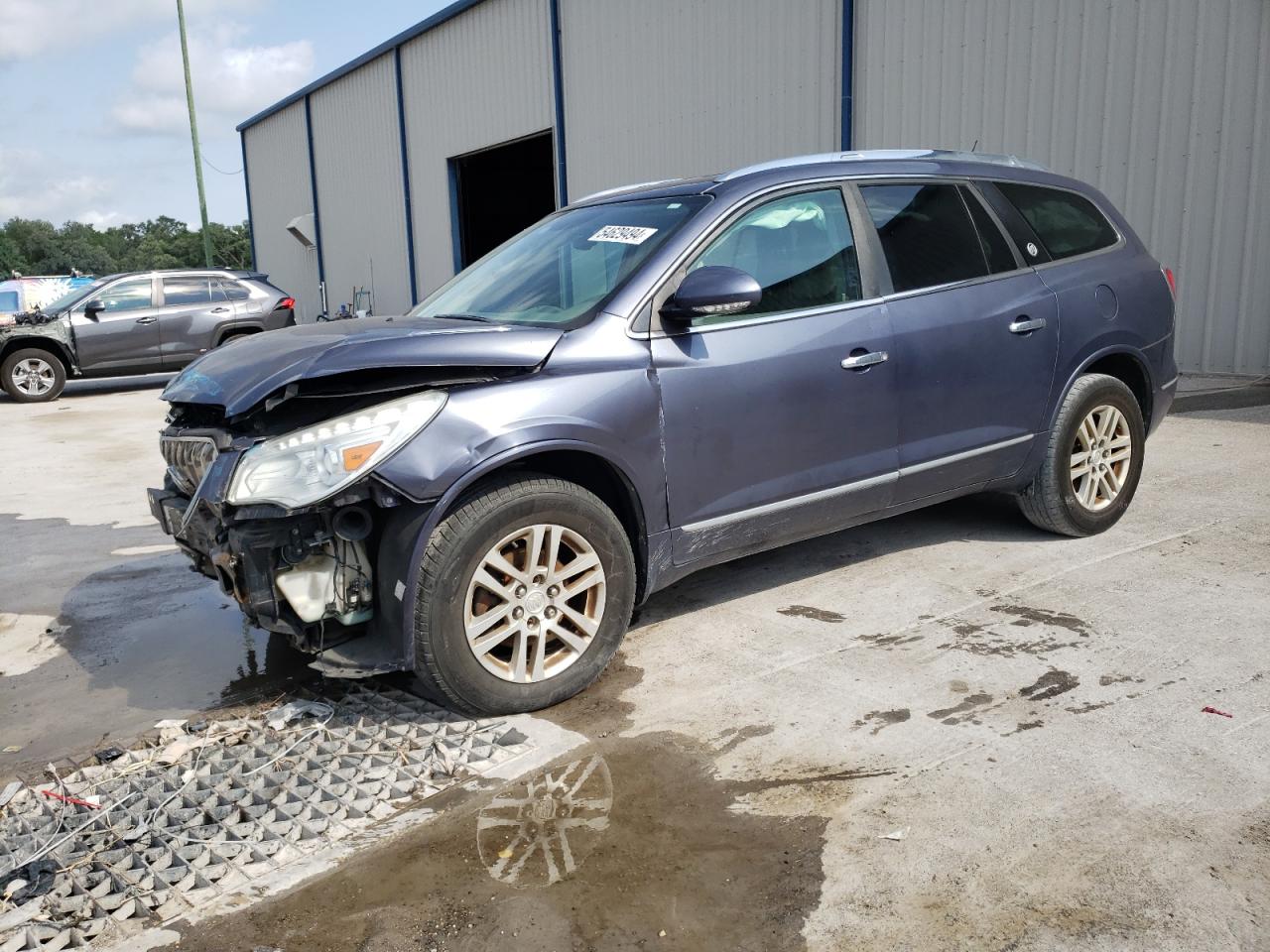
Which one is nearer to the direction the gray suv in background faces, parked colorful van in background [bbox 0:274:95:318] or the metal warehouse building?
the parked colorful van in background

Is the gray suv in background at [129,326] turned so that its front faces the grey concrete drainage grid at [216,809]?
no

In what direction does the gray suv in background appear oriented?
to the viewer's left

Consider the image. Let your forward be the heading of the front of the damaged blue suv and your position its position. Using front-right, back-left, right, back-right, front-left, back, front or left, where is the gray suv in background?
right

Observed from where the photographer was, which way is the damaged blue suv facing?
facing the viewer and to the left of the viewer

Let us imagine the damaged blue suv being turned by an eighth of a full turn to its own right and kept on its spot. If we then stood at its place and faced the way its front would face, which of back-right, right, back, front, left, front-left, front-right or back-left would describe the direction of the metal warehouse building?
right

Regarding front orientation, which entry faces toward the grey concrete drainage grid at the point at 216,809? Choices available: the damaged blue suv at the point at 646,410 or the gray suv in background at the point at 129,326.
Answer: the damaged blue suv

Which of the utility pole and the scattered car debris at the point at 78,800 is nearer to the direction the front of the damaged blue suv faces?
the scattered car debris

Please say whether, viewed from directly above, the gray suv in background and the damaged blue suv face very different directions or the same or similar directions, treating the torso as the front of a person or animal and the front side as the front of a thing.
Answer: same or similar directions

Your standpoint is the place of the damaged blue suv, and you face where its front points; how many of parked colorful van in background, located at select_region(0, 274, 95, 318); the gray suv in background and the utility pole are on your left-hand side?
0

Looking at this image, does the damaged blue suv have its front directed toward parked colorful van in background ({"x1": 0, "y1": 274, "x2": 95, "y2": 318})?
no

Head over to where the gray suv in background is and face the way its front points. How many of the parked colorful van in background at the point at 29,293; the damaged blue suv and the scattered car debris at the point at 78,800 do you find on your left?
2

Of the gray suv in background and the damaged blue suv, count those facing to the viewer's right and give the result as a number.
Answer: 0

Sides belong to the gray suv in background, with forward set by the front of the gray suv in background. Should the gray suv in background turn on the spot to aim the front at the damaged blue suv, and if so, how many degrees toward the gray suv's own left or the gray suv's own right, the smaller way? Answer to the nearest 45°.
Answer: approximately 90° to the gray suv's own left

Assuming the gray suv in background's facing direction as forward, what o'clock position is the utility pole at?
The utility pole is roughly at 3 o'clock from the gray suv in background.

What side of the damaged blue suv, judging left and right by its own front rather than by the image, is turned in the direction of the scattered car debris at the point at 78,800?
front

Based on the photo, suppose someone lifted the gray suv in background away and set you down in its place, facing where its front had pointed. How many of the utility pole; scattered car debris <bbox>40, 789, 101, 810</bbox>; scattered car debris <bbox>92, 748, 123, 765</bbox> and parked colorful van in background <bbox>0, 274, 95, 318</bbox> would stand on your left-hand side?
2
